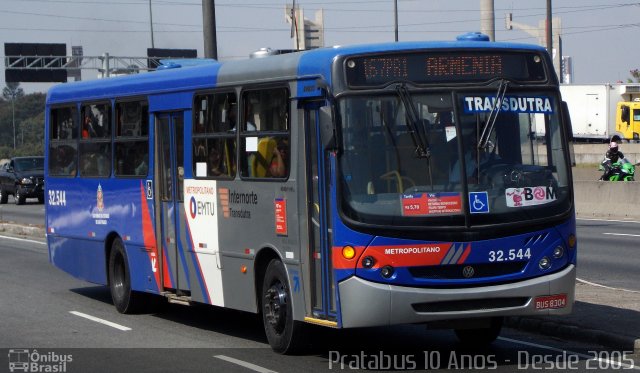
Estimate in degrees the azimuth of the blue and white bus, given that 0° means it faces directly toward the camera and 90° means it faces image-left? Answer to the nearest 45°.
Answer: approximately 315°

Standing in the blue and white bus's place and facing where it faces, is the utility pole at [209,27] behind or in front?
behind
